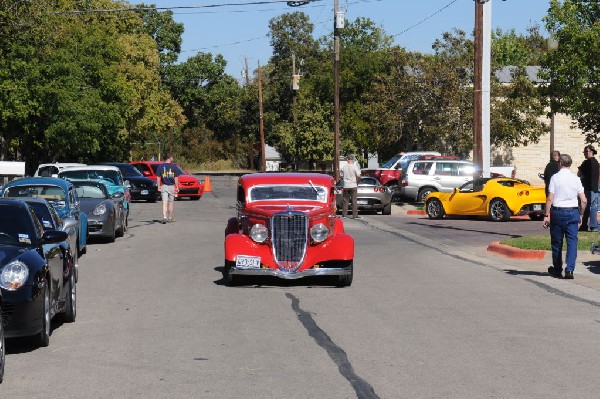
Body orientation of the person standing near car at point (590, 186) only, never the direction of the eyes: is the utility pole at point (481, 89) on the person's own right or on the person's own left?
on the person's own right

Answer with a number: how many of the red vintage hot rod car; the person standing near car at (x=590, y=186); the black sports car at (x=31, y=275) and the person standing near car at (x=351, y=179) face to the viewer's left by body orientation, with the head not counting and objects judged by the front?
1

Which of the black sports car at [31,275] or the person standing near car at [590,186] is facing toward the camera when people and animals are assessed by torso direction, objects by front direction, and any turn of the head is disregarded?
the black sports car

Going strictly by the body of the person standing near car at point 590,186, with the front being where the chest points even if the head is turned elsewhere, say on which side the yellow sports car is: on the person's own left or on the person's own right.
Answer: on the person's own right

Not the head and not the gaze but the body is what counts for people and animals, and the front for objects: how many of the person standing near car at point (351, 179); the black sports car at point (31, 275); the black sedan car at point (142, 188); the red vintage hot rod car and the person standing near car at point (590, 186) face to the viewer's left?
1

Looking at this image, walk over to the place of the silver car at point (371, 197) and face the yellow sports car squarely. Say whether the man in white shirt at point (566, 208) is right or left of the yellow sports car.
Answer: right

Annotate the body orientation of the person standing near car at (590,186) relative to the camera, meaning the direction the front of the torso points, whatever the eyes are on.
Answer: to the viewer's left

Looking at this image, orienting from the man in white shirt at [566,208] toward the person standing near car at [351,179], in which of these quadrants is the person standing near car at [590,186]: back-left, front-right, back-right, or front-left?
front-right

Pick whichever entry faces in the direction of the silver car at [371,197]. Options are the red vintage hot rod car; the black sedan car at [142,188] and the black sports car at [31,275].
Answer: the black sedan car at [142,188]

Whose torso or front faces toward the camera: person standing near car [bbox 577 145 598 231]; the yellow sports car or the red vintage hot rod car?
the red vintage hot rod car

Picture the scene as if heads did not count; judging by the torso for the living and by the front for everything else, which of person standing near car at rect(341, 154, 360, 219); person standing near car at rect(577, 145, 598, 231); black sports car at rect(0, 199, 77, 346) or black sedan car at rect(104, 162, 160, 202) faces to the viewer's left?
person standing near car at rect(577, 145, 598, 231)

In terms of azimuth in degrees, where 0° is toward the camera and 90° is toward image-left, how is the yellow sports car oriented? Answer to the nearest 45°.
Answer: approximately 135°

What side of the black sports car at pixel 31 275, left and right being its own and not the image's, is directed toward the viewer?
front

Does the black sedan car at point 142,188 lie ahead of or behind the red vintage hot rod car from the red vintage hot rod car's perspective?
behind

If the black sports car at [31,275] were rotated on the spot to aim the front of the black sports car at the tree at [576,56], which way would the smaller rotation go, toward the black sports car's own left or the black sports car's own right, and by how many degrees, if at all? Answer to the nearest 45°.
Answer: approximately 135° to the black sports car's own left
